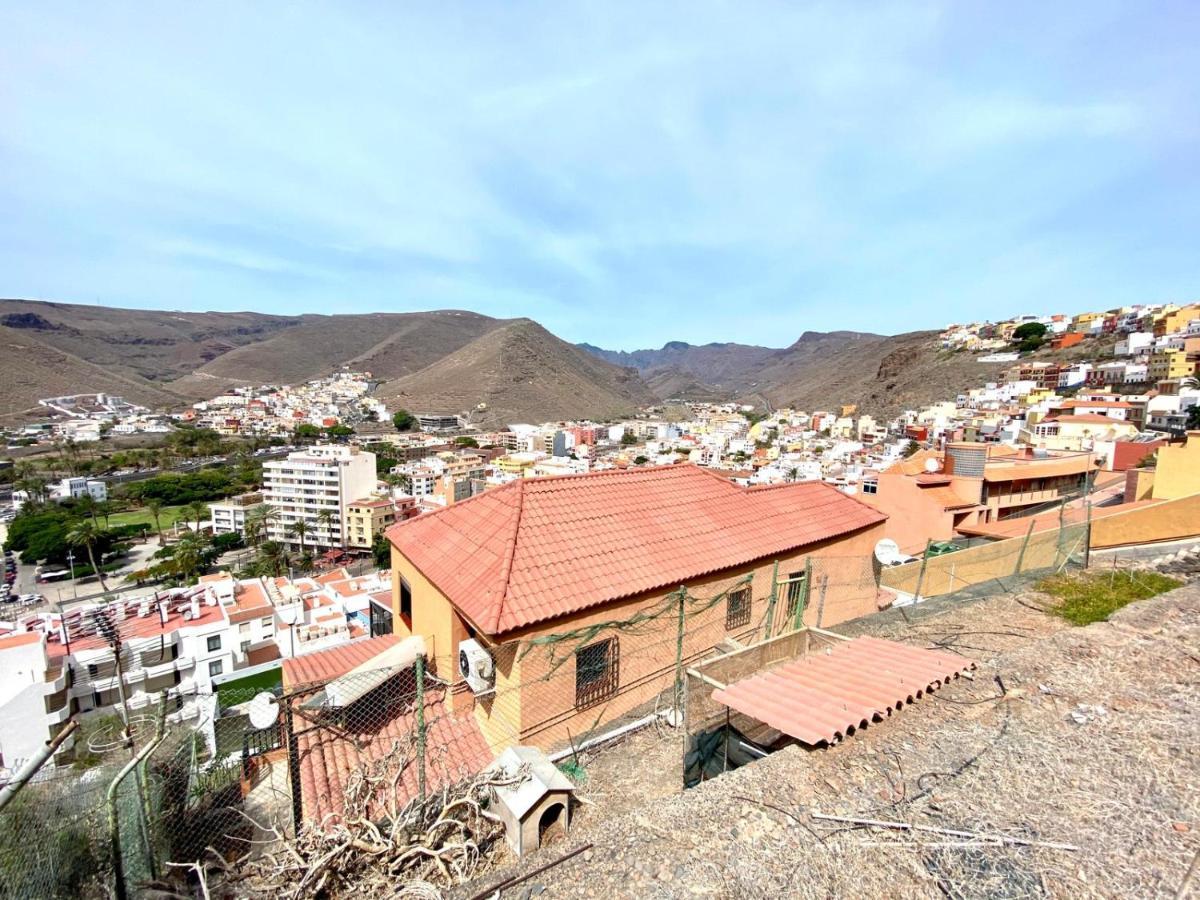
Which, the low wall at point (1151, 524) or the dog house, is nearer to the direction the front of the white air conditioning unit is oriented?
the dog house

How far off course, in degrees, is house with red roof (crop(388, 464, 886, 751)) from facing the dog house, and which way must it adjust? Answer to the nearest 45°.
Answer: approximately 45° to its right

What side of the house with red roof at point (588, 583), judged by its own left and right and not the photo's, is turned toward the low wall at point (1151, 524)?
left

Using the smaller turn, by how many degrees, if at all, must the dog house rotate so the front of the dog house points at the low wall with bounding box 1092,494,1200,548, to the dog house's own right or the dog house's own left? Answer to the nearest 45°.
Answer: approximately 90° to the dog house's own left

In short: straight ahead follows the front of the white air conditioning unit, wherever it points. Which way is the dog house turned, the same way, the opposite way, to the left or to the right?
to the left

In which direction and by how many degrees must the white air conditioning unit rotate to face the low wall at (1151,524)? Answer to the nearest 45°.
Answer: approximately 135° to its left

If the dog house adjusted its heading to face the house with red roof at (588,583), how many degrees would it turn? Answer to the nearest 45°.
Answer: approximately 135° to its left

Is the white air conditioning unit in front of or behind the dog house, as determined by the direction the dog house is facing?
behind

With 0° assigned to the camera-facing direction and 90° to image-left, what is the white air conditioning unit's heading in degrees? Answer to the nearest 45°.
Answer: approximately 45°

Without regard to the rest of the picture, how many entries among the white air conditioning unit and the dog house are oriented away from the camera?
0

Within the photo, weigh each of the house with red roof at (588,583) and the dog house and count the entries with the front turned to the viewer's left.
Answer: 0

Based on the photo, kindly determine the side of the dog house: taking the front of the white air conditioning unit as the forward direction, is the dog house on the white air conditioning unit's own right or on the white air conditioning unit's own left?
on the white air conditioning unit's own left
